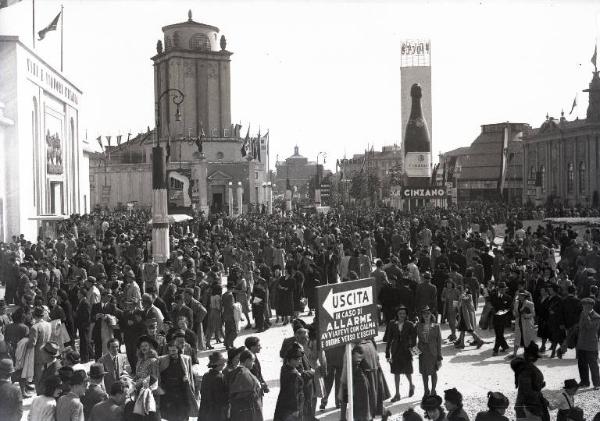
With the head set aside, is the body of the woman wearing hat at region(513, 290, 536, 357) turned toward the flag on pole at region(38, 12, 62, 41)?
no

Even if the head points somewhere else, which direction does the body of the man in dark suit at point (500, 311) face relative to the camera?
toward the camera

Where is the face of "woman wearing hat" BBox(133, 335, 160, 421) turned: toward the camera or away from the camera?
toward the camera

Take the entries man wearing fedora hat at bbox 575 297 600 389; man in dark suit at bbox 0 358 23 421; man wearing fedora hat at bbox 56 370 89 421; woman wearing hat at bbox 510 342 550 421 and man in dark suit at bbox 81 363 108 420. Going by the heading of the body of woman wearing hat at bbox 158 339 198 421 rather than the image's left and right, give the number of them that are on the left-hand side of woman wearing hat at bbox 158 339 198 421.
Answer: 2

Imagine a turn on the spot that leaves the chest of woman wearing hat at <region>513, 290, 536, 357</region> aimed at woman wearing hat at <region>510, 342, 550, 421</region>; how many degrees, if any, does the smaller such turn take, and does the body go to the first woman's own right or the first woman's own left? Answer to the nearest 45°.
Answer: approximately 45° to the first woman's own left

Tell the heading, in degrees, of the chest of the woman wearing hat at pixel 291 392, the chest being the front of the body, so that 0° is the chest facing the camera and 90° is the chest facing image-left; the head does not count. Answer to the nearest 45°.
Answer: approximately 315°

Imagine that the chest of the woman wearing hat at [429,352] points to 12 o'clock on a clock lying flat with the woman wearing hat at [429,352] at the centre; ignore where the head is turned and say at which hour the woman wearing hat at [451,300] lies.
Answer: the woman wearing hat at [451,300] is roughly at 6 o'clock from the woman wearing hat at [429,352].

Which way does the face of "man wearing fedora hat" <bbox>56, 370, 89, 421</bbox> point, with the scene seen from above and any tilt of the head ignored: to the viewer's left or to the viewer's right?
to the viewer's right

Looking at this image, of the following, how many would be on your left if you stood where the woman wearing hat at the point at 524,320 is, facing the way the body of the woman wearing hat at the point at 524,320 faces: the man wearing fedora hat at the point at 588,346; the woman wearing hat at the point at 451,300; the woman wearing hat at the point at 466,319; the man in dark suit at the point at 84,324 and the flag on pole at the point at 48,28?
1

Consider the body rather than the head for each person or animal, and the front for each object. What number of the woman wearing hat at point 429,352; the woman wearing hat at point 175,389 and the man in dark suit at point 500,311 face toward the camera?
3

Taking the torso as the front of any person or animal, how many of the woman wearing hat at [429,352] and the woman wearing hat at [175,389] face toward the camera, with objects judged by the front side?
2

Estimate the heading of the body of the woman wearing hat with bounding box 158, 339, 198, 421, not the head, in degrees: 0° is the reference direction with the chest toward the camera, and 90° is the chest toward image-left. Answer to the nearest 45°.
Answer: approximately 0°

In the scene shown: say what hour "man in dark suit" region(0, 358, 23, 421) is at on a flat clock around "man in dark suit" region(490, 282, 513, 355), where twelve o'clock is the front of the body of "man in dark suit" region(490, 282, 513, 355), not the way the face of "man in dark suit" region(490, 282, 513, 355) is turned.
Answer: "man in dark suit" region(0, 358, 23, 421) is roughly at 1 o'clock from "man in dark suit" region(490, 282, 513, 355).

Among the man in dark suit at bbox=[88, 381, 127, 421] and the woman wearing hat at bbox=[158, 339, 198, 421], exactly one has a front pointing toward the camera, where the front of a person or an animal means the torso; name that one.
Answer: the woman wearing hat

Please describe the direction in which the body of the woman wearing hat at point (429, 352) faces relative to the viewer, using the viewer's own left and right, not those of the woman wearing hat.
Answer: facing the viewer

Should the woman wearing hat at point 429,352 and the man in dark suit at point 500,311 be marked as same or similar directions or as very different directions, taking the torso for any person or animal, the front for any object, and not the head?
same or similar directions
